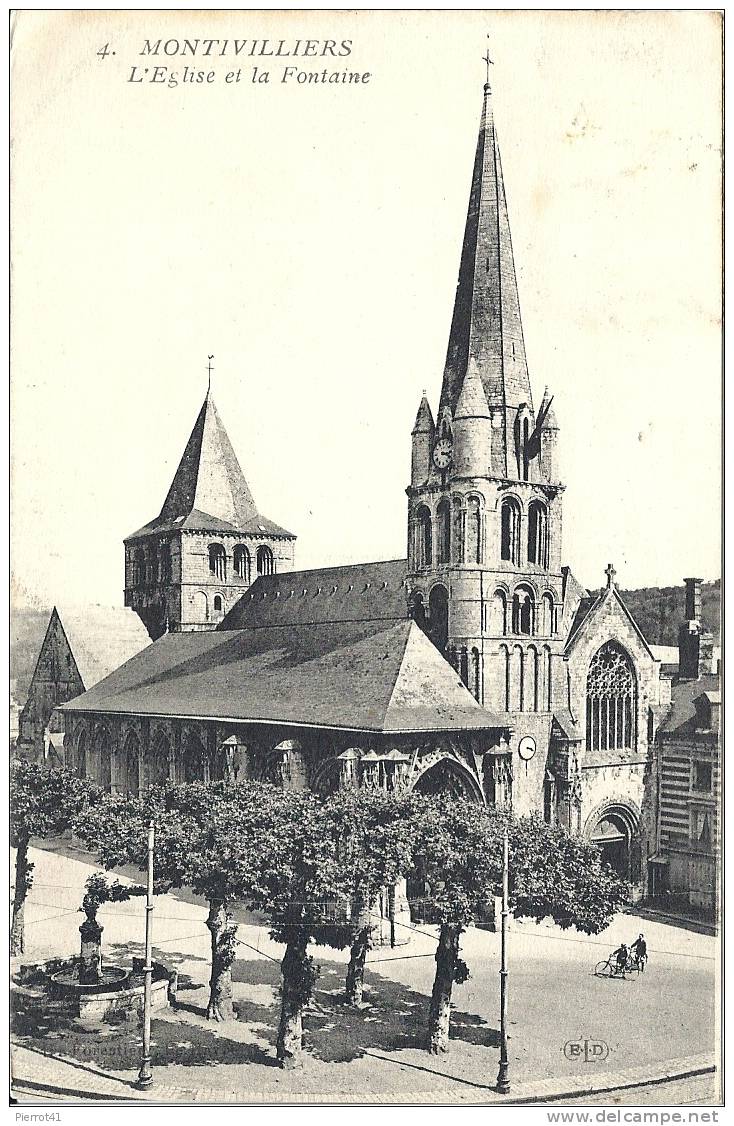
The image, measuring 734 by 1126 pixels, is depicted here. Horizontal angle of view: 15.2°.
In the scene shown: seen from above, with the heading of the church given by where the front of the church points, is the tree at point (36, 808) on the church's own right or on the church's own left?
on the church's own right

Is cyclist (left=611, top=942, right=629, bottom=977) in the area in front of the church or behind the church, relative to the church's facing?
in front

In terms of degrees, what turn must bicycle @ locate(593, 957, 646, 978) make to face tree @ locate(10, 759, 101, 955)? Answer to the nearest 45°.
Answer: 0° — it already faces it

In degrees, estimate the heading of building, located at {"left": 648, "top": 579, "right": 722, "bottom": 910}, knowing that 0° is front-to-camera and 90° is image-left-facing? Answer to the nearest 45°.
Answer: approximately 45°

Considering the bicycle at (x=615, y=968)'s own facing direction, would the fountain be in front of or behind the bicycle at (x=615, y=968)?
in front

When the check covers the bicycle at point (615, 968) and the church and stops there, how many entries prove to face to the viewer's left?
1

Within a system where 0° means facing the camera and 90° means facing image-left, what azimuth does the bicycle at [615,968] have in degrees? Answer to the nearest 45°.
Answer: approximately 90°

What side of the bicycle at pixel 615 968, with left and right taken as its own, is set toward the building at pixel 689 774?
right

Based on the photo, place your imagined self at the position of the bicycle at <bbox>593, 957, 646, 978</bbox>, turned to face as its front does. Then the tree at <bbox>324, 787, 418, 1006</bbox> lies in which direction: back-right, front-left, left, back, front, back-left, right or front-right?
front-left

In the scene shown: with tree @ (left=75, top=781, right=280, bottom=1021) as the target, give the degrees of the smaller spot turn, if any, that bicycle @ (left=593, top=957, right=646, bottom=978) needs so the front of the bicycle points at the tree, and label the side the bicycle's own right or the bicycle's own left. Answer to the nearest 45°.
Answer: approximately 45° to the bicycle's own left
